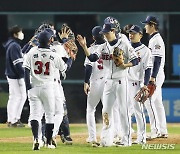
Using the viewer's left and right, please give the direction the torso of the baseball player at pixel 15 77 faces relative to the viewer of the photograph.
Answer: facing to the right of the viewer

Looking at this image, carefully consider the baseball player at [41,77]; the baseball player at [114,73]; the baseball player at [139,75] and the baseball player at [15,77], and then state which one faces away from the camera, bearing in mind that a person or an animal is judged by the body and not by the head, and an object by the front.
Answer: the baseball player at [41,77]

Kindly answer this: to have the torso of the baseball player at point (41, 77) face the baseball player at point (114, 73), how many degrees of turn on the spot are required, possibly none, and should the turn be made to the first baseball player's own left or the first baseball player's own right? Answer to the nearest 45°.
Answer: approximately 90° to the first baseball player's own right

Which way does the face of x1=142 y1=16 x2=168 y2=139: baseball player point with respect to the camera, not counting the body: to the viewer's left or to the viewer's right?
to the viewer's left

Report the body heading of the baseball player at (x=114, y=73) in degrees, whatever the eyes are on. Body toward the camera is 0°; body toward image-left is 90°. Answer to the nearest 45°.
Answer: approximately 45°

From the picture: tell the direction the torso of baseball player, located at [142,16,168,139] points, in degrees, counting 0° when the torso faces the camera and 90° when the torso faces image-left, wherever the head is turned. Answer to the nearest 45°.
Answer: approximately 90°

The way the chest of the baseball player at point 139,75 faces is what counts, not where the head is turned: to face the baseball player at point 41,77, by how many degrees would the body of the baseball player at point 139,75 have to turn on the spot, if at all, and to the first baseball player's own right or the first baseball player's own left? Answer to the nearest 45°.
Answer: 0° — they already face them

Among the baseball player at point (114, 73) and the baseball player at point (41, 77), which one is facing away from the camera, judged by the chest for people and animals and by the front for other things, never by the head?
the baseball player at point (41, 77)

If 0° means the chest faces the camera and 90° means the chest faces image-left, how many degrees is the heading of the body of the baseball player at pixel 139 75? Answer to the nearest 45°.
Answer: approximately 45°

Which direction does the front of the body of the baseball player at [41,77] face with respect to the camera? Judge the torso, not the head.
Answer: away from the camera
